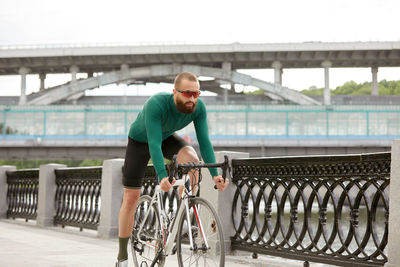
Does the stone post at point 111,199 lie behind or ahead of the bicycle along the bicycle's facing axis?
behind

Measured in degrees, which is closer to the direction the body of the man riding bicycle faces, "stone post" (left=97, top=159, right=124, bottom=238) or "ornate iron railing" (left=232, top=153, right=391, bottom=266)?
the ornate iron railing

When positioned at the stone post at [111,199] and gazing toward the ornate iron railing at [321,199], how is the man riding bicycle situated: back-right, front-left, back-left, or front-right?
front-right

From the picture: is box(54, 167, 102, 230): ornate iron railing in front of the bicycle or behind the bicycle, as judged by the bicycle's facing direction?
behind

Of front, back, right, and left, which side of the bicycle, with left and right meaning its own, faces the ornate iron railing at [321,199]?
left

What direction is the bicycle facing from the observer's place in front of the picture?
facing the viewer and to the right of the viewer

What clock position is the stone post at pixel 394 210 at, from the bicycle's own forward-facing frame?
The stone post is roughly at 10 o'clock from the bicycle.

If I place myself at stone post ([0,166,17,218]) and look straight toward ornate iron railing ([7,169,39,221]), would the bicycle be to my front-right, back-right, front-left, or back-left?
front-right
